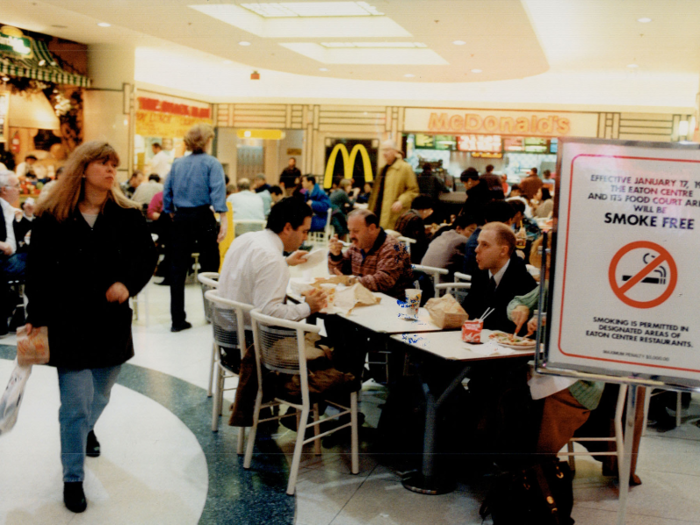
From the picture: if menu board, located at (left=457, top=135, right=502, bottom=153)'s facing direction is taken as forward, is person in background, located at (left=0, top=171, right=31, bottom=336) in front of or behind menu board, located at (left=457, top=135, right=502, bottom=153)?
in front

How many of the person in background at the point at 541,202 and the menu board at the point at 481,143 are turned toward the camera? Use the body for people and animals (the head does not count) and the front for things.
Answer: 1

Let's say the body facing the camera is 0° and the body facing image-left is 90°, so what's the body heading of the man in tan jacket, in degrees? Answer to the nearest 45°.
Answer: approximately 45°

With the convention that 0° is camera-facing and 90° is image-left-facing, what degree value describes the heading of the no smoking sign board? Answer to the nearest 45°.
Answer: approximately 0°

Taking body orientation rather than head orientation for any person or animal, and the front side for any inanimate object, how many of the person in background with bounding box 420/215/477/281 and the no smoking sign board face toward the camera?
1

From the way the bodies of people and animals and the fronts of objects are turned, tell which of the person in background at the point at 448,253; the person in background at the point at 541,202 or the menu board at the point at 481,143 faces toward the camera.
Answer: the menu board

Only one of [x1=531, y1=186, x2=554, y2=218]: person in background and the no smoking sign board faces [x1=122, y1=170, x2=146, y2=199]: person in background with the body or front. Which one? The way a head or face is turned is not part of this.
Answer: [x1=531, y1=186, x2=554, y2=218]: person in background

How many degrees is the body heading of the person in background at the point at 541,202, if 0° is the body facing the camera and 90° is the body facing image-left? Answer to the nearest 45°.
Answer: approximately 90°

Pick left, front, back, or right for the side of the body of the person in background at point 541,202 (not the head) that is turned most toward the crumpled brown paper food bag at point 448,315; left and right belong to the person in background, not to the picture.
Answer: left

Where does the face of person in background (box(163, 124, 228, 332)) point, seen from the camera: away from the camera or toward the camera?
away from the camera
